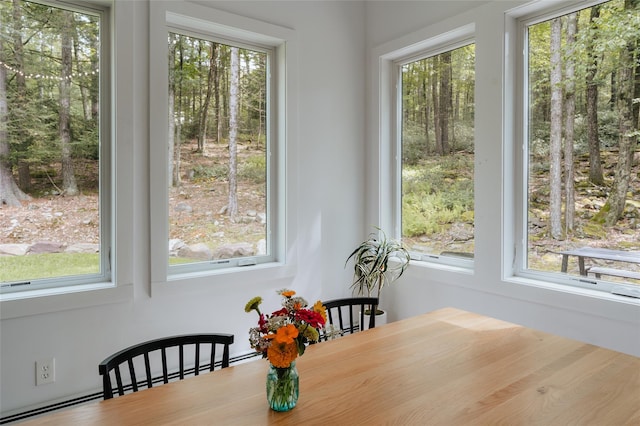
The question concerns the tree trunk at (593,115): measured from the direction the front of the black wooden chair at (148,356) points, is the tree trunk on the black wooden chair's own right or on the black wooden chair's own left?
on the black wooden chair's own left

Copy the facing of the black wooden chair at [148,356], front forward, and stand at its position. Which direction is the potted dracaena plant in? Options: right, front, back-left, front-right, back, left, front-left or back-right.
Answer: left

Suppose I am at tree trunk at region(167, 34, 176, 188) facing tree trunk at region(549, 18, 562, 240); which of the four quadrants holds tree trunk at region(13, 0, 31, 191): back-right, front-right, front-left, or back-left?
back-right

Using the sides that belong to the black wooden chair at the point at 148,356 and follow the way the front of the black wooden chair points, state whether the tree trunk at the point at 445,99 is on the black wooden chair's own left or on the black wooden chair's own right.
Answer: on the black wooden chair's own left

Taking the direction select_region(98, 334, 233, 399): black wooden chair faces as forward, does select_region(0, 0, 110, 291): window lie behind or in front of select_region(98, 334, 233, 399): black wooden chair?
behind

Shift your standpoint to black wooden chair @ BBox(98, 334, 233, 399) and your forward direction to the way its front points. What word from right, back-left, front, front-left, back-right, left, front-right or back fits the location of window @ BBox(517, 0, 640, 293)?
front-left

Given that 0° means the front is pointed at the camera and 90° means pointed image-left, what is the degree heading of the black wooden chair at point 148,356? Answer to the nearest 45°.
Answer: approximately 315°

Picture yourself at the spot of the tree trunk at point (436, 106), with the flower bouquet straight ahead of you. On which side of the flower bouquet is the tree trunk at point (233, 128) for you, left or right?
right

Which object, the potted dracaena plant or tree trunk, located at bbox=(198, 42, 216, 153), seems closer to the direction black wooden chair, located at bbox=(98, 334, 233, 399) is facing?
the potted dracaena plant

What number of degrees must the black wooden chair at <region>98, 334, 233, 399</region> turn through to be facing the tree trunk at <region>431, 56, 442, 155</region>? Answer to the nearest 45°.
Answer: approximately 90° to its left

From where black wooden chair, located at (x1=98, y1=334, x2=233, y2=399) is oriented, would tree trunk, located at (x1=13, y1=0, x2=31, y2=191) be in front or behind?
behind
